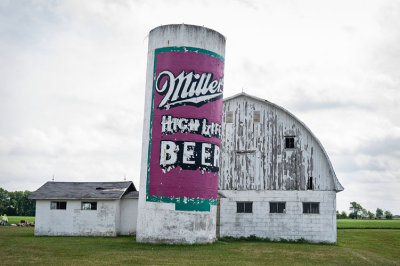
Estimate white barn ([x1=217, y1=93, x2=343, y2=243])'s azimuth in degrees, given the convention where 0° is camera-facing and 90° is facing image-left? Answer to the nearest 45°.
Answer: approximately 0°

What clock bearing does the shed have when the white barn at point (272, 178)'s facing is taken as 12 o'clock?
The shed is roughly at 3 o'clock from the white barn.

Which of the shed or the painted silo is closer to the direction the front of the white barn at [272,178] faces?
the painted silo

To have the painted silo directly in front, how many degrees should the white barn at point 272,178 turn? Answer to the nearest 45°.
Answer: approximately 45° to its right
